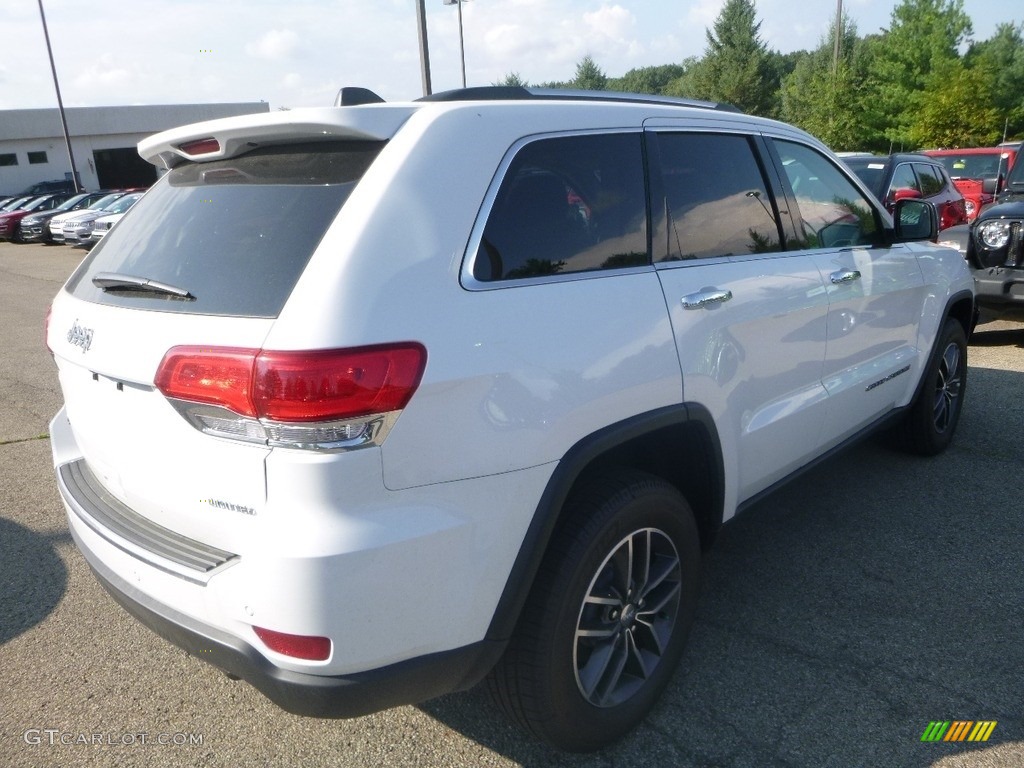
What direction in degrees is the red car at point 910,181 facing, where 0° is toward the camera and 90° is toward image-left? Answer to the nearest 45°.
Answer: approximately 45°

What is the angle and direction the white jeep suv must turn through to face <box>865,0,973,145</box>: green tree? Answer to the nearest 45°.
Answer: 0° — it already faces it

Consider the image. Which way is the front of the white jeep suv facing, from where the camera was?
facing away from the viewer and to the right of the viewer

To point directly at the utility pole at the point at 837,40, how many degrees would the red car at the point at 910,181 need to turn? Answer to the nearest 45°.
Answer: approximately 135° to its right
